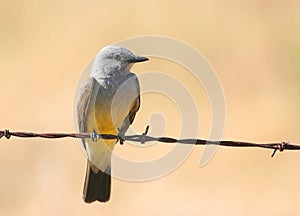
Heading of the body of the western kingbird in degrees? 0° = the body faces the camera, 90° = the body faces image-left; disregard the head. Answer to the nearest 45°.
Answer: approximately 315°
